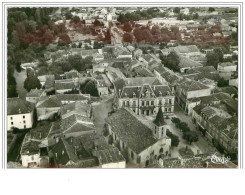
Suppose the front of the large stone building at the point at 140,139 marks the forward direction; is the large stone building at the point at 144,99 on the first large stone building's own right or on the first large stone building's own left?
on the first large stone building's own left

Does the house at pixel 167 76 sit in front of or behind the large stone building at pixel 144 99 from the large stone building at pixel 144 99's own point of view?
behind

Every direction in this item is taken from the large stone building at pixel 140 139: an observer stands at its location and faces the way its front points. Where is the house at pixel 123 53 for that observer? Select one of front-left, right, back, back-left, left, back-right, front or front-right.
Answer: back-left

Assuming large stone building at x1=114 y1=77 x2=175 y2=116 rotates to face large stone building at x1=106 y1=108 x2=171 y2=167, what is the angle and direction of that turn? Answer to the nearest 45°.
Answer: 0° — it already faces it

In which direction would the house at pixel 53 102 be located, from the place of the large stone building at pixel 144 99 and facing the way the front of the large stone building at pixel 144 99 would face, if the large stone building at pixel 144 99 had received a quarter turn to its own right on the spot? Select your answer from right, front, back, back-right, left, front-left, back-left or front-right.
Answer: front

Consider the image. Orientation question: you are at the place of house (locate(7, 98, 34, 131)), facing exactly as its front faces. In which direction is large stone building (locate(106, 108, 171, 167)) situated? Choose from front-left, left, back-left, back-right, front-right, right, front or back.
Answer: front-left

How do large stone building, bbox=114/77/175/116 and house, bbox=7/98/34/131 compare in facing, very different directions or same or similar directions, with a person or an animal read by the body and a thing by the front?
same or similar directions

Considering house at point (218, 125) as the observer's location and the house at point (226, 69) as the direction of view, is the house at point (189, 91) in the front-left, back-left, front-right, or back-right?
front-left

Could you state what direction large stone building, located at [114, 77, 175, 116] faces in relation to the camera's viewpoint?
facing the viewer

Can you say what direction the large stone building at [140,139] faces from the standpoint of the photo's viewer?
facing the viewer and to the right of the viewer

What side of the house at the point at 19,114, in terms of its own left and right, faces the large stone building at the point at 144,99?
left

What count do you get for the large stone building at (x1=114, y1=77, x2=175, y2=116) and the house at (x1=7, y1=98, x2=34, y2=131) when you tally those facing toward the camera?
2
